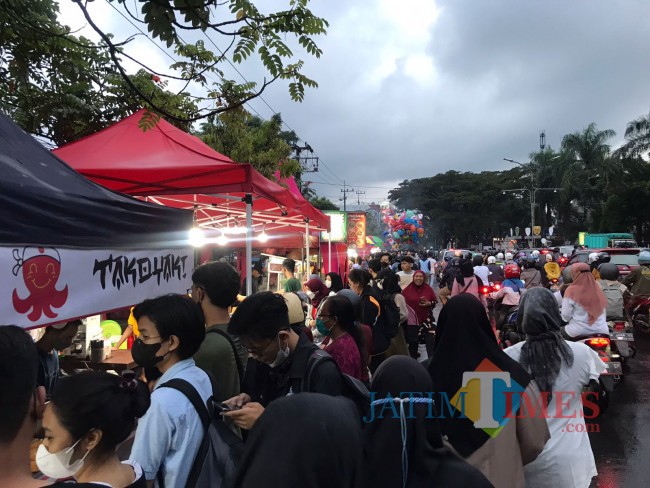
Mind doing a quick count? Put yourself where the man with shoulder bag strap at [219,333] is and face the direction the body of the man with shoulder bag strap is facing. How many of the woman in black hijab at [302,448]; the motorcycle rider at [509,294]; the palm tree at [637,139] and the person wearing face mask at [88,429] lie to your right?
2

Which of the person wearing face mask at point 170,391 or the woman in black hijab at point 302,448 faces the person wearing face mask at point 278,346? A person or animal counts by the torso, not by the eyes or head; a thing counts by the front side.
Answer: the woman in black hijab

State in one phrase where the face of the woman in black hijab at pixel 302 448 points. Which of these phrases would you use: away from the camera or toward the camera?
away from the camera

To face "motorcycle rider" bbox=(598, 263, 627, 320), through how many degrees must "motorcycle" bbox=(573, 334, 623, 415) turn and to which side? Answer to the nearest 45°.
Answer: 0° — it already faces them

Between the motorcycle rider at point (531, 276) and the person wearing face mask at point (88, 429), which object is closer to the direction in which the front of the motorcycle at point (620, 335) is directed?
the motorcycle rider

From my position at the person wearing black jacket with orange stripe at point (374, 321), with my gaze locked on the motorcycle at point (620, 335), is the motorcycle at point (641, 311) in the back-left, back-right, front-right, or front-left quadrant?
front-left

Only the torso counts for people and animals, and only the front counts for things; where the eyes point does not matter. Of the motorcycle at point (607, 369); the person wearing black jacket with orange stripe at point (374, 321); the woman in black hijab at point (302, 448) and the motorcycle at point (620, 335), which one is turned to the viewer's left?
the person wearing black jacket with orange stripe

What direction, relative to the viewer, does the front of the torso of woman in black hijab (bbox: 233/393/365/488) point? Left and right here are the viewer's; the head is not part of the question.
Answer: facing away from the viewer

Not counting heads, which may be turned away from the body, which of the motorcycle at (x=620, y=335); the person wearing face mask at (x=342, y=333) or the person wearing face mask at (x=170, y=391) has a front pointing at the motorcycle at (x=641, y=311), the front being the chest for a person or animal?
the motorcycle at (x=620, y=335)

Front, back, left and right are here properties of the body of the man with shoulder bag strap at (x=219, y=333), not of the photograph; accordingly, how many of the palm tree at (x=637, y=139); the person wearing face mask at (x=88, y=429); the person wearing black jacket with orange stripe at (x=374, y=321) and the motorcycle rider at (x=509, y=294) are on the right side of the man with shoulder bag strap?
3
